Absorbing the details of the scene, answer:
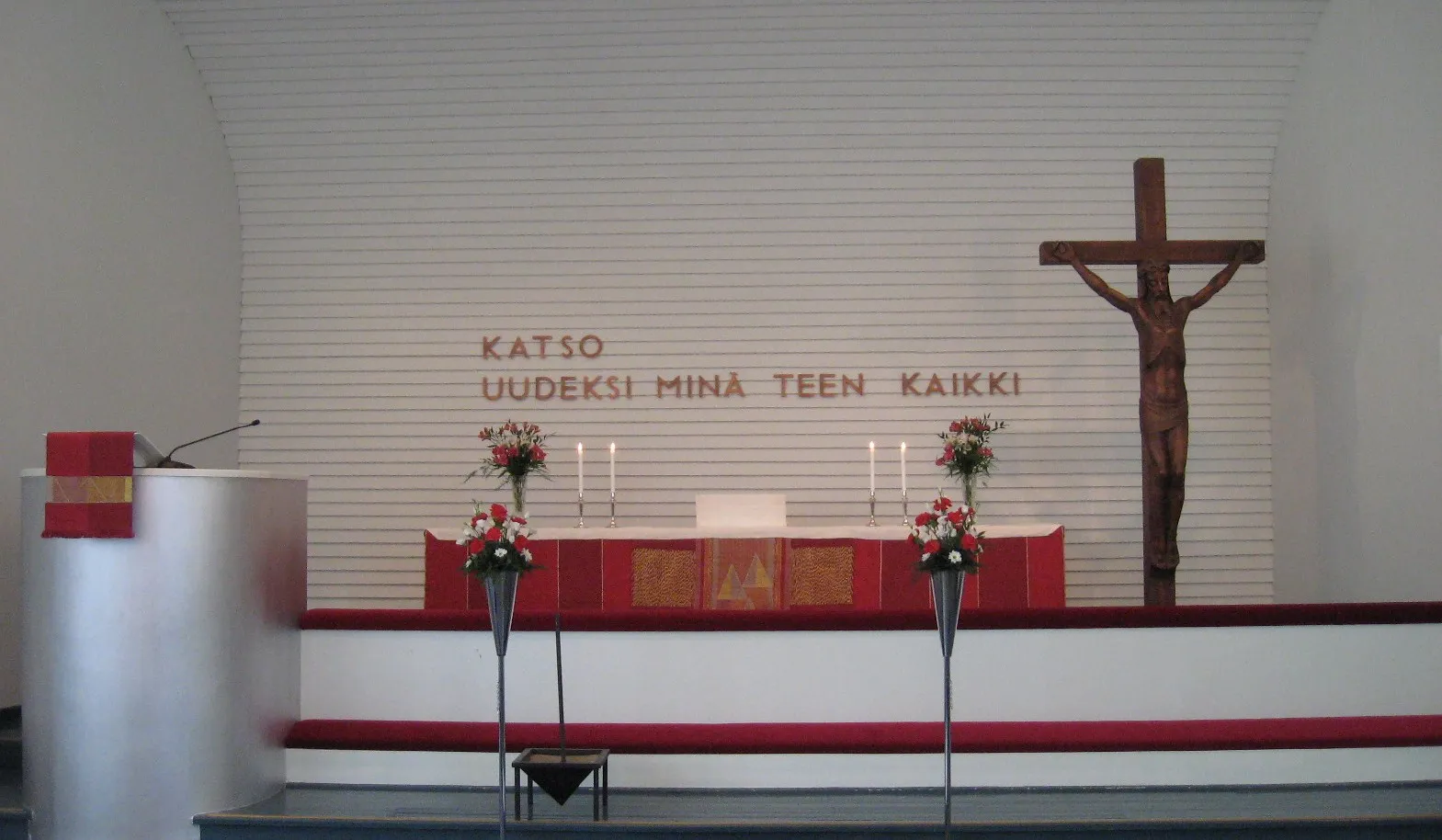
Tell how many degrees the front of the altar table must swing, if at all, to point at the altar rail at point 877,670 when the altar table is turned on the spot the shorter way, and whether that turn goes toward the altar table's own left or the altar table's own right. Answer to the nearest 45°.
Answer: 0° — it already faces it

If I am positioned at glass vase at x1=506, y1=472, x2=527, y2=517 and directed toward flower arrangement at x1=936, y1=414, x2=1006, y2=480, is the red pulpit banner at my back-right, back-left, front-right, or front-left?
back-right

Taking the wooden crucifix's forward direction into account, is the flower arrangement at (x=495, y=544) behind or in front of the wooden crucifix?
in front

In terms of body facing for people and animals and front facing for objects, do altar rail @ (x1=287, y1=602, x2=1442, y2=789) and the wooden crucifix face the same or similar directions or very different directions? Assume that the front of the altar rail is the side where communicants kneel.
same or similar directions

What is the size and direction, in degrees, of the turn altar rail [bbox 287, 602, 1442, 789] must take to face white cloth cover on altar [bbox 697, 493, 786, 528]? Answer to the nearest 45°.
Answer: approximately 180°

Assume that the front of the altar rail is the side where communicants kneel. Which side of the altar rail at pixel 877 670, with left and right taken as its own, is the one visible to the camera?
front

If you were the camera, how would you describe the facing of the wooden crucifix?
facing the viewer

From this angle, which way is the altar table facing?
toward the camera

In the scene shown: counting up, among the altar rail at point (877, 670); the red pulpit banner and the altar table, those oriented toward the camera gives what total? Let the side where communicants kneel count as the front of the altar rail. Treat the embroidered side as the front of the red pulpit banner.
3

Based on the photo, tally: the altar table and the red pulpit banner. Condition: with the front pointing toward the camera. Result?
2

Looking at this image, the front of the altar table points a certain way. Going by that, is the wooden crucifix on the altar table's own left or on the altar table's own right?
on the altar table's own left

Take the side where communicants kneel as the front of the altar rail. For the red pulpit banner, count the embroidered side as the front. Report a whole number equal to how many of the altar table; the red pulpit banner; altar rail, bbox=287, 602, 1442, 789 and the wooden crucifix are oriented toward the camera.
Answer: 4
